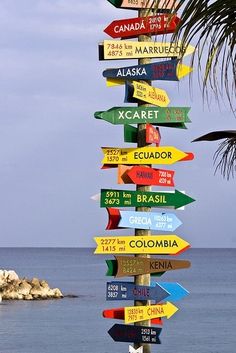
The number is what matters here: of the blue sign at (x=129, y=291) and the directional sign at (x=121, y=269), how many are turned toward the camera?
2

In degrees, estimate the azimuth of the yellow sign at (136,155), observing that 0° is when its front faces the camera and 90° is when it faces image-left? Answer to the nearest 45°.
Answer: approximately 0°
